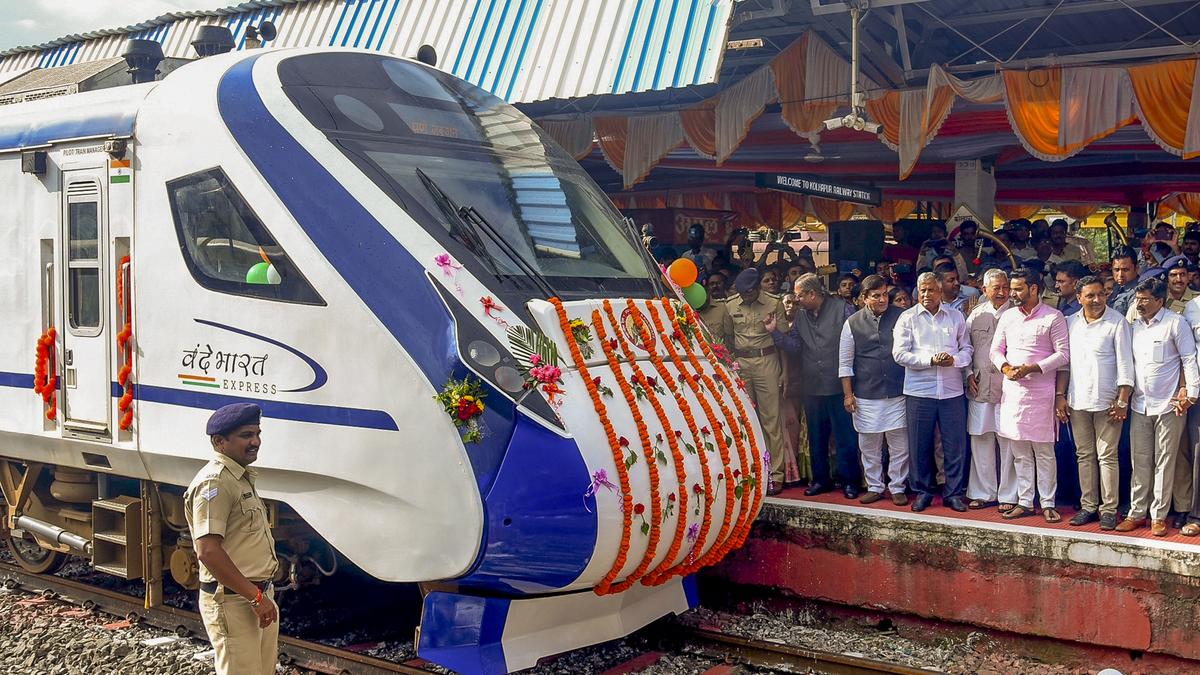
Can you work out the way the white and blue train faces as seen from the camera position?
facing the viewer and to the right of the viewer

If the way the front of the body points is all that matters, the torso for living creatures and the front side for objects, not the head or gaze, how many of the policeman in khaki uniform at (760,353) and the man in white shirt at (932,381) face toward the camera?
2

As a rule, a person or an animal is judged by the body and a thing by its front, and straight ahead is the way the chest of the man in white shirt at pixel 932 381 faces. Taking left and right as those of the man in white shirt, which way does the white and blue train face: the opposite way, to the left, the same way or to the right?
to the left

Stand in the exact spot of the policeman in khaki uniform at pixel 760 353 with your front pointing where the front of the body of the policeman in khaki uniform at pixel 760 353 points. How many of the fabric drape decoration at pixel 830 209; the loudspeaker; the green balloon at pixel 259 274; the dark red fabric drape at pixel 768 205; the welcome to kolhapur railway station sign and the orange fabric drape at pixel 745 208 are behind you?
5

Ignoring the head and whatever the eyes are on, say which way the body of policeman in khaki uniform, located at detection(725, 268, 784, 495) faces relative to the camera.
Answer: toward the camera

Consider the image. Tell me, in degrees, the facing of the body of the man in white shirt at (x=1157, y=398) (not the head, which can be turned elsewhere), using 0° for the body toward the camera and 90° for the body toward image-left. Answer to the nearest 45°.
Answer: approximately 45°

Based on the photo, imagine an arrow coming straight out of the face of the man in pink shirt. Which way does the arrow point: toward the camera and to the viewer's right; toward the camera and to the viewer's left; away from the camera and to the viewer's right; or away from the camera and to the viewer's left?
toward the camera and to the viewer's left

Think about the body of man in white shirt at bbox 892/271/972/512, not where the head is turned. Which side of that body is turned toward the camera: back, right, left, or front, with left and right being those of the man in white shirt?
front

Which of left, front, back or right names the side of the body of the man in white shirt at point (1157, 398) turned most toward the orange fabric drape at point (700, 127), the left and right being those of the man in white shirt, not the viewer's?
right
